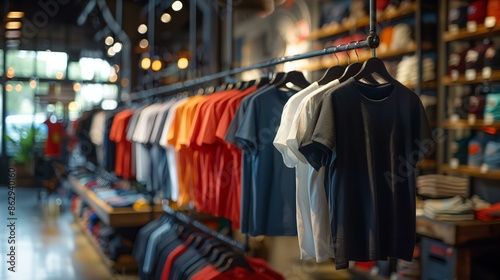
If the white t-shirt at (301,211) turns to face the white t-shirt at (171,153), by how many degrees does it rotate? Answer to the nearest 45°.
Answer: approximately 180°

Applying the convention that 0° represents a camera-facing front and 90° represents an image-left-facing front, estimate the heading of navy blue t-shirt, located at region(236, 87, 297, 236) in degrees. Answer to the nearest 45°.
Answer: approximately 315°

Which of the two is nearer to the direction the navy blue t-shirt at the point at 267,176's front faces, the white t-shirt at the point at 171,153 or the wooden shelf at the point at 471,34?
the wooden shelf

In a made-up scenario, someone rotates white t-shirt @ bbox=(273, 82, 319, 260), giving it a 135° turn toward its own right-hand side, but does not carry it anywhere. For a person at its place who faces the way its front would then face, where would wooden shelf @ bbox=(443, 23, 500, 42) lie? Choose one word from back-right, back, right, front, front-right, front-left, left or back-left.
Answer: back-right

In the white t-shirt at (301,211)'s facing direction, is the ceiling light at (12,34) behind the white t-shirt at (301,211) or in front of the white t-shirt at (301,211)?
behind

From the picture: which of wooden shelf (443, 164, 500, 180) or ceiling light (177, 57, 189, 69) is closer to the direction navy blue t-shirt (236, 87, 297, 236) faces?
the wooden shelf

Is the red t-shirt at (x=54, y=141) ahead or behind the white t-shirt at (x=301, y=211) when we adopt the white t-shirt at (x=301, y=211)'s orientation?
behind

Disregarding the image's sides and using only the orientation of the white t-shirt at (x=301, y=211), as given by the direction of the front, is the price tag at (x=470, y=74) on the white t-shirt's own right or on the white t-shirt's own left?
on the white t-shirt's own left

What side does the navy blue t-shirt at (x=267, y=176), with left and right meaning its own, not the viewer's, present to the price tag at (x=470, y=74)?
left

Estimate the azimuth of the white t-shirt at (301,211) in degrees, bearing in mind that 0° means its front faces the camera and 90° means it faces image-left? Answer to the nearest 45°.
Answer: approximately 315°

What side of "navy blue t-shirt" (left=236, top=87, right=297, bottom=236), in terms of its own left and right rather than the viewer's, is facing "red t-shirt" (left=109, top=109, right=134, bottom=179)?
back

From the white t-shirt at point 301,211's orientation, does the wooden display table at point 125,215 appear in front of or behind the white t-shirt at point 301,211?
behind
